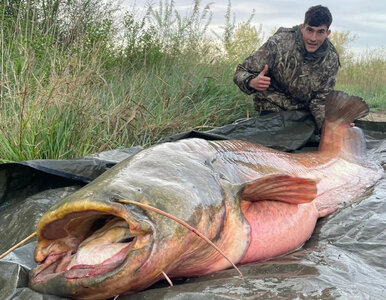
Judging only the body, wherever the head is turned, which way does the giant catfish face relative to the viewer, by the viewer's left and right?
facing the viewer and to the left of the viewer
